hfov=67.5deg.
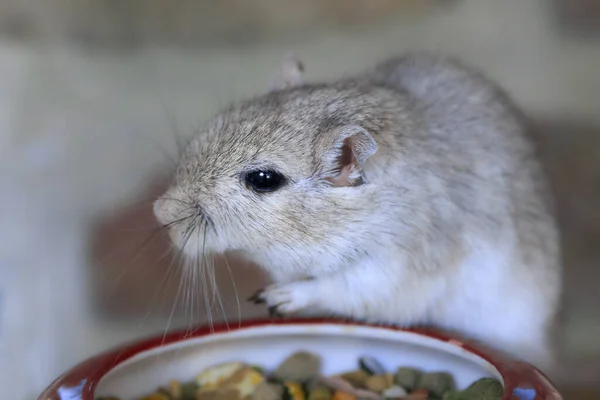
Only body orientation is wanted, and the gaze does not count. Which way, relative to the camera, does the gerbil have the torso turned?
to the viewer's left
